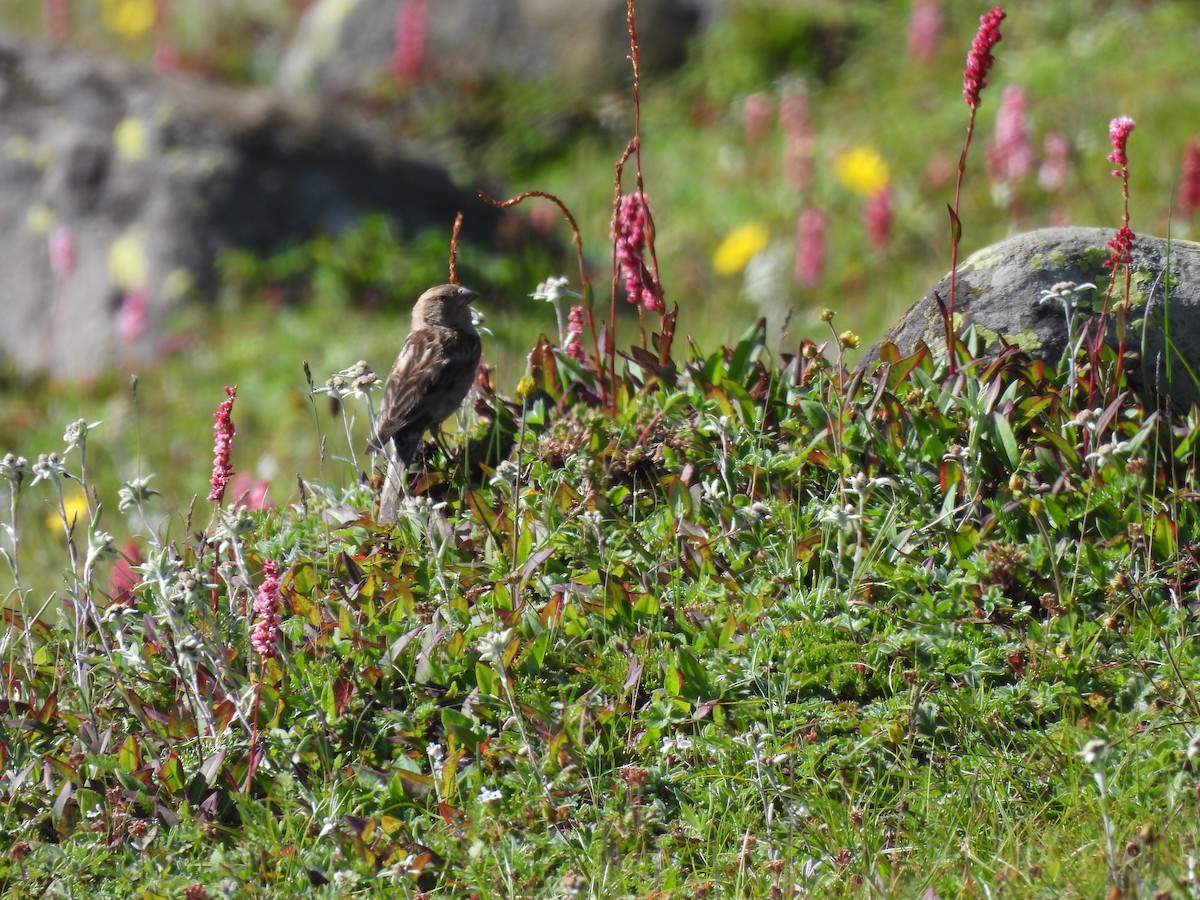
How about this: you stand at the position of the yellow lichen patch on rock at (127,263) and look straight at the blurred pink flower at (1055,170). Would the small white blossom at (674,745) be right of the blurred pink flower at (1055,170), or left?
right

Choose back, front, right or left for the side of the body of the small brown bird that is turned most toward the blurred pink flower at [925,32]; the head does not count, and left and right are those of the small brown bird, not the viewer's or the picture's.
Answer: front

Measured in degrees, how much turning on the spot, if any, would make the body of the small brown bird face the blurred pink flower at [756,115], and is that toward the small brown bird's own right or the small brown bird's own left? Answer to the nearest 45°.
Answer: approximately 45° to the small brown bird's own left

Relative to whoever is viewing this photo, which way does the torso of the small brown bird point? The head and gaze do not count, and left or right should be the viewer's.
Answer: facing away from the viewer and to the right of the viewer

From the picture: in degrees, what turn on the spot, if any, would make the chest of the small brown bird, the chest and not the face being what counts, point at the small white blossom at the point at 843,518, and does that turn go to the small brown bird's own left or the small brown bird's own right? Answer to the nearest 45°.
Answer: approximately 90° to the small brown bird's own right

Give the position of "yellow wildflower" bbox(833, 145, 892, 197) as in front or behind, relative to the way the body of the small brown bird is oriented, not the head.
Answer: in front

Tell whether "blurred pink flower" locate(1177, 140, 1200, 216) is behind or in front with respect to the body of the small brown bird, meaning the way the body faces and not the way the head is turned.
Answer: in front

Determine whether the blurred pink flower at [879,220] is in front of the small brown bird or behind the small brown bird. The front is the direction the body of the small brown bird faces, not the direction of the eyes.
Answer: in front

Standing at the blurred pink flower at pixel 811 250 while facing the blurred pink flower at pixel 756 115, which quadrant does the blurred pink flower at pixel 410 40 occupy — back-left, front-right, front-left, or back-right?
front-left

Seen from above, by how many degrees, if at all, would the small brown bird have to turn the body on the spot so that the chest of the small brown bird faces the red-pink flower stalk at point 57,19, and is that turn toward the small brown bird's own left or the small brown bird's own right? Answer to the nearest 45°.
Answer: approximately 45° to the small brown bird's own left

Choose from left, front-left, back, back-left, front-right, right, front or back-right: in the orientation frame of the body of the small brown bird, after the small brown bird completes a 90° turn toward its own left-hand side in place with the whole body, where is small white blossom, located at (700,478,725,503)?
right
